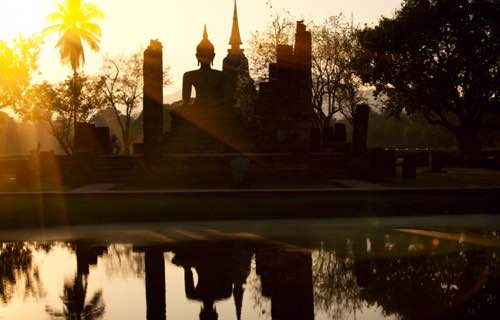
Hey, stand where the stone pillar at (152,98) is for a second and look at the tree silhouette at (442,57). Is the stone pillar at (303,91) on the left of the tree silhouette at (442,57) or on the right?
right

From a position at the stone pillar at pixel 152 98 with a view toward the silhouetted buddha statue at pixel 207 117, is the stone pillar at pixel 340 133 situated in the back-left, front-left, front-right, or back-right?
front-right

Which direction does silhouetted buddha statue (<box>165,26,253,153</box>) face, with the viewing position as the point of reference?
facing the viewer

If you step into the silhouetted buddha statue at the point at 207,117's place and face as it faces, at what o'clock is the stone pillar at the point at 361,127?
The stone pillar is roughly at 10 o'clock from the silhouetted buddha statue.

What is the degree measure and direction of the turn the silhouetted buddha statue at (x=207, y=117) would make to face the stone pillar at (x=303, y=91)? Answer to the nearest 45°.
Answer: approximately 45° to its left

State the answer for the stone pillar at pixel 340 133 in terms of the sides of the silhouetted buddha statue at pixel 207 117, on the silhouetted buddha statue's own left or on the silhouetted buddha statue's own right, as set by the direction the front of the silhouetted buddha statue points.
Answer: on the silhouetted buddha statue's own left

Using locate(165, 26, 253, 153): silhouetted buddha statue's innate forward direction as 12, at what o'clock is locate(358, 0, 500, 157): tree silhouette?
The tree silhouette is roughly at 8 o'clock from the silhouetted buddha statue.
